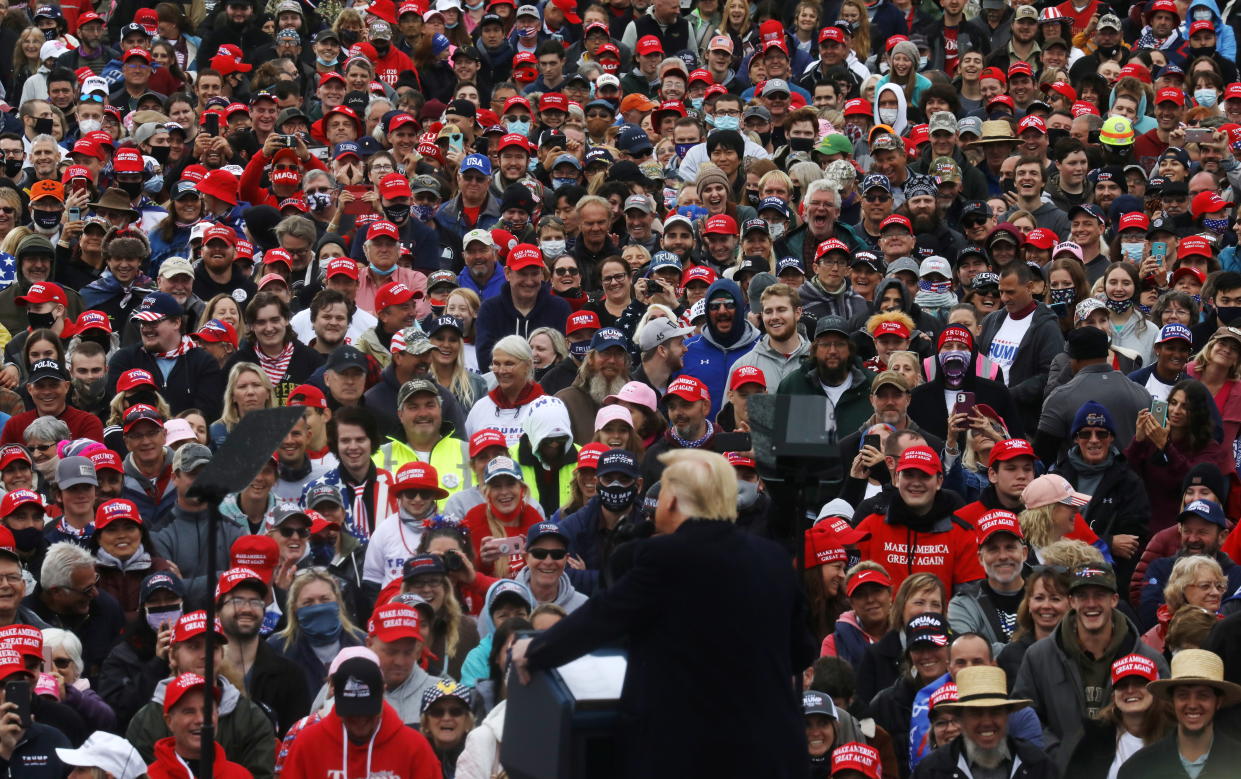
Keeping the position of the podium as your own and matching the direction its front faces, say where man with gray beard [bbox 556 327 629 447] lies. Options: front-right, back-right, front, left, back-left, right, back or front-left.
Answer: front-right

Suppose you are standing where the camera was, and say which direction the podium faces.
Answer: facing away from the viewer and to the left of the viewer
